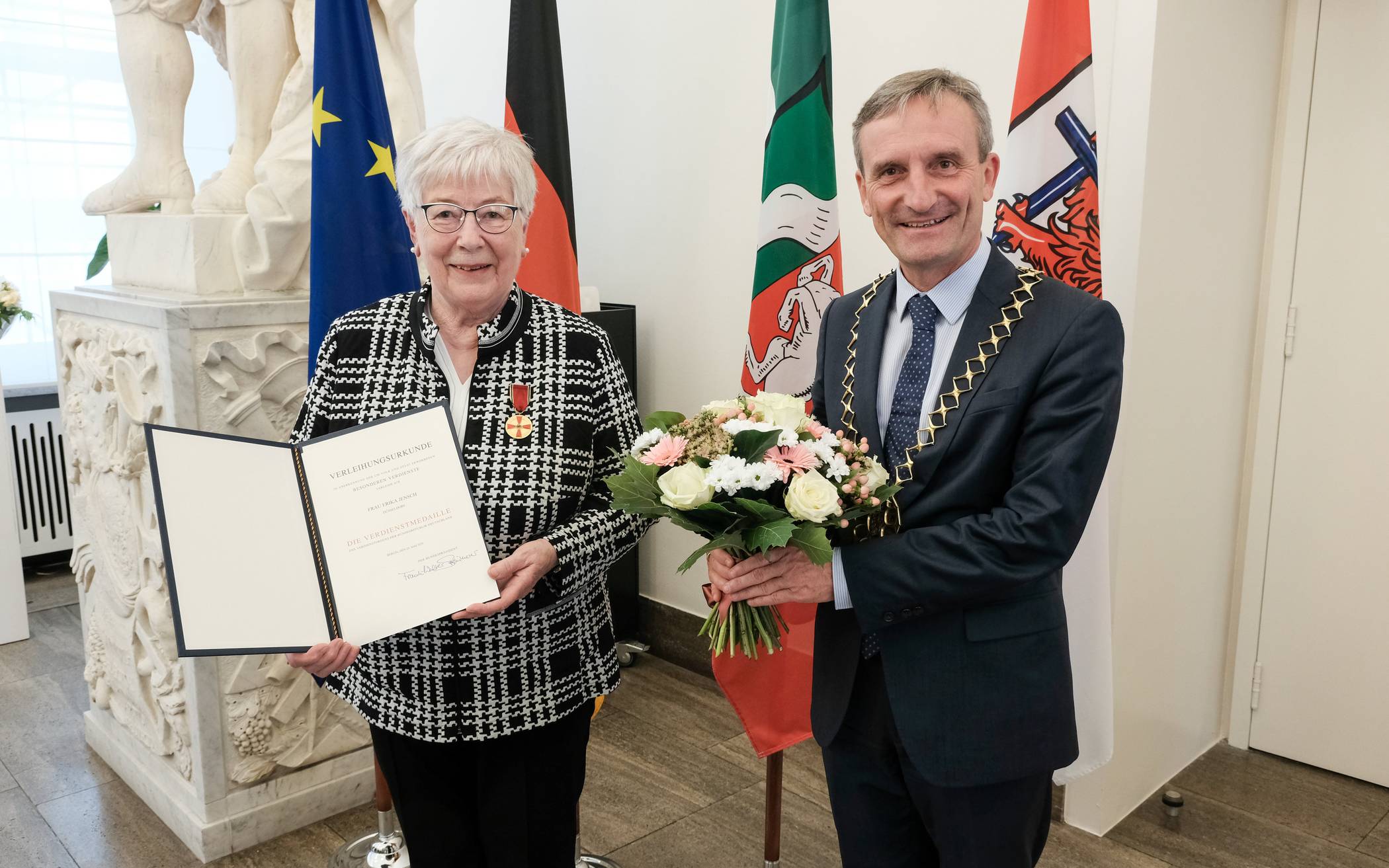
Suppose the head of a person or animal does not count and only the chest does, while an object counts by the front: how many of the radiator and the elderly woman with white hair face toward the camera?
2

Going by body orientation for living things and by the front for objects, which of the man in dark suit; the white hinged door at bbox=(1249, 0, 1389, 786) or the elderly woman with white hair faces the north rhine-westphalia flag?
the white hinged door

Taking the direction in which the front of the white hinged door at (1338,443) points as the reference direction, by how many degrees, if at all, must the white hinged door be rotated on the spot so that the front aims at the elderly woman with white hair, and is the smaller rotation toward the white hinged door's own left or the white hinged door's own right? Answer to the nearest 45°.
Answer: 0° — it already faces them

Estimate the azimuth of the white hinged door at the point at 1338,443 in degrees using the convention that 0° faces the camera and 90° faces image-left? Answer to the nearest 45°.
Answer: approximately 45°

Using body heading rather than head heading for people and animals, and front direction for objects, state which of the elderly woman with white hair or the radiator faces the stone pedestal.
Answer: the radiator

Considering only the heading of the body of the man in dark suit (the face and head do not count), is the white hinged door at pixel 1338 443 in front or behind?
behind

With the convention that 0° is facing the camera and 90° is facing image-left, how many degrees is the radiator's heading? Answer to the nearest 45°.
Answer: approximately 0°

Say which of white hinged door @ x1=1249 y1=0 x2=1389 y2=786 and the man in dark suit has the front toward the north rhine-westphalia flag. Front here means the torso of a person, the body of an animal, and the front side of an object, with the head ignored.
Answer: the white hinged door

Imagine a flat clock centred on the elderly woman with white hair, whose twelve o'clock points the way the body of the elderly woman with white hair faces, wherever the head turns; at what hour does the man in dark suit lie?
The man in dark suit is roughly at 10 o'clock from the elderly woman with white hair.

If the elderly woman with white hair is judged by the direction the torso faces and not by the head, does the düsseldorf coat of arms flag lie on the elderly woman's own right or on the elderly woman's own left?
on the elderly woman's own left
